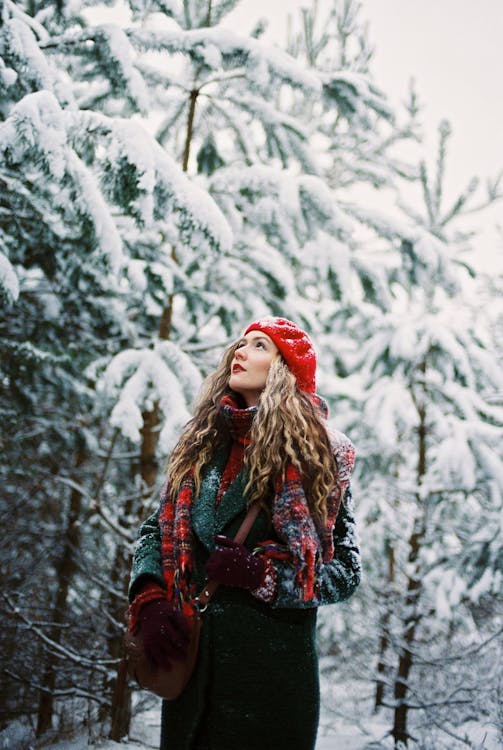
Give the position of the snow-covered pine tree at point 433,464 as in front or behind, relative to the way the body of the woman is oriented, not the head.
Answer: behind

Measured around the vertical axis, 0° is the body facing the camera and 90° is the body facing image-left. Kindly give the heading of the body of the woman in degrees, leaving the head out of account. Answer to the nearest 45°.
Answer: approximately 45°

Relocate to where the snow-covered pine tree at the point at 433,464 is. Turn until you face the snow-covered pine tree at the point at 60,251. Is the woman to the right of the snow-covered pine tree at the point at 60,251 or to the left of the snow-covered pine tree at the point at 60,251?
left

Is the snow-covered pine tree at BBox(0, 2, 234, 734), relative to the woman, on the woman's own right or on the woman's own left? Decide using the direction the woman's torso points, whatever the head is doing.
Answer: on the woman's own right
